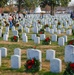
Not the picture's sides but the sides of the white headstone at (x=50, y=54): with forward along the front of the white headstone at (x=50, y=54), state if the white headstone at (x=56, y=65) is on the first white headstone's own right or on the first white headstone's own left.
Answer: on the first white headstone's own left

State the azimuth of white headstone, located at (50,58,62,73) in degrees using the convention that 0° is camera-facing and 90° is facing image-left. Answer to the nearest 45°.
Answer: approximately 45°

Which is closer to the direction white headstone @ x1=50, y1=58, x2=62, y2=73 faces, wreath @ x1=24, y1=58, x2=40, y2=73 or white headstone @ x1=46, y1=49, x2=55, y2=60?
the wreath

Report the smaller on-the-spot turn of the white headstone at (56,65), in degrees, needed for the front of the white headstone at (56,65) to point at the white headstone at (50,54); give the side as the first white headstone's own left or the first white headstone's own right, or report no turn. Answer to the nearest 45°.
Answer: approximately 135° to the first white headstone's own right

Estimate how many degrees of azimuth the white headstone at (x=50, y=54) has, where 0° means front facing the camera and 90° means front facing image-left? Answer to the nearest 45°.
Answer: approximately 45°

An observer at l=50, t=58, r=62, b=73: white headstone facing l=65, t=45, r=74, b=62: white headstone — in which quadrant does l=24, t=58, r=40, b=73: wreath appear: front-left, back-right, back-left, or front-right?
back-left

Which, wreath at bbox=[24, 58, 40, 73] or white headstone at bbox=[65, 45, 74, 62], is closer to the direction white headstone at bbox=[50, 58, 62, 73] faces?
the wreath

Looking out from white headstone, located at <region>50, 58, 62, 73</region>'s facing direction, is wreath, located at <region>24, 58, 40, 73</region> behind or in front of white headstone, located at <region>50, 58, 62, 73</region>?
in front

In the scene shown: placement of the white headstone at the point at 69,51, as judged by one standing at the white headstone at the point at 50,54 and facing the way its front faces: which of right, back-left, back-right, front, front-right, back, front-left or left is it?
back-left

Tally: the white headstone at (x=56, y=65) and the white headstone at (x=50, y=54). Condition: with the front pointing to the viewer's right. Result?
0
